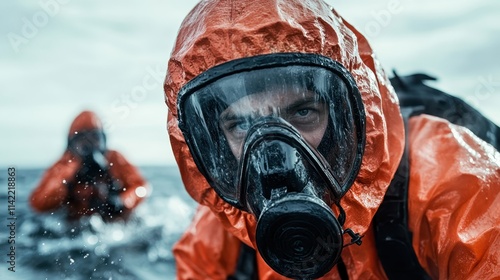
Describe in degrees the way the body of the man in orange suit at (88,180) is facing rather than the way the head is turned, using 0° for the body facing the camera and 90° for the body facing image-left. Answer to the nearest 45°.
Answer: approximately 0°
